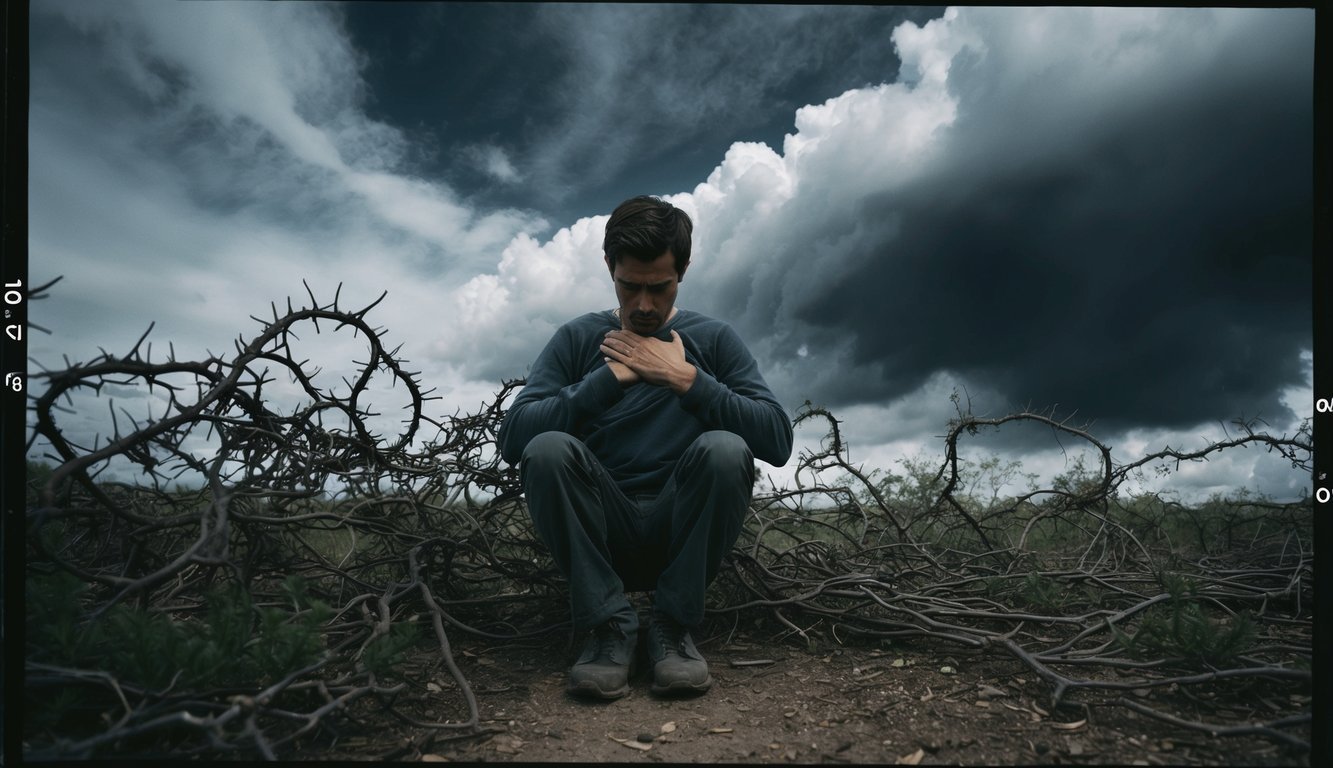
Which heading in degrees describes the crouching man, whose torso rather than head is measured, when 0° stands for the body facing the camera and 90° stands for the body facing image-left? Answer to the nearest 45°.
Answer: approximately 0°
